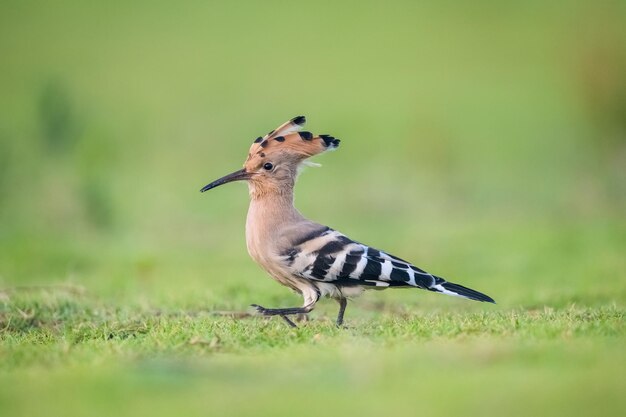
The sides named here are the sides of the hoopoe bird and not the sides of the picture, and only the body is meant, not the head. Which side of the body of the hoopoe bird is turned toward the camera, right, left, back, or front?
left
